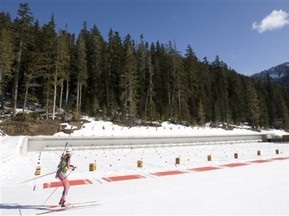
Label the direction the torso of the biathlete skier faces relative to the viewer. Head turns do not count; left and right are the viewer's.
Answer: facing to the right of the viewer

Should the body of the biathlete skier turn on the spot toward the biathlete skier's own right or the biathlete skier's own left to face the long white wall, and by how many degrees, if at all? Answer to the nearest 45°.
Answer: approximately 90° to the biathlete skier's own left
